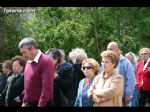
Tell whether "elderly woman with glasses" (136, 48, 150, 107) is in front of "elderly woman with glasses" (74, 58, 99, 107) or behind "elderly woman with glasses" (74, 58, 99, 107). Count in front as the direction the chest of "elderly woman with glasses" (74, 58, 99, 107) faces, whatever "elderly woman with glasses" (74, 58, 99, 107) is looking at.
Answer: behind

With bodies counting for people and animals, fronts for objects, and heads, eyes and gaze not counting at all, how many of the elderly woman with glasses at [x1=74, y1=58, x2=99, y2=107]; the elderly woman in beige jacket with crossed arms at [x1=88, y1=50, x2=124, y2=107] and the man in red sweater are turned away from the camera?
0

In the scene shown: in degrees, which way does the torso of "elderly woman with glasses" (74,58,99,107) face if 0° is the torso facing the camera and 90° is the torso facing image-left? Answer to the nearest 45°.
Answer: approximately 45°

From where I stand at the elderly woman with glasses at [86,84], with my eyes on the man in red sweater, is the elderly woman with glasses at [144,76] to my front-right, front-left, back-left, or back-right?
back-right

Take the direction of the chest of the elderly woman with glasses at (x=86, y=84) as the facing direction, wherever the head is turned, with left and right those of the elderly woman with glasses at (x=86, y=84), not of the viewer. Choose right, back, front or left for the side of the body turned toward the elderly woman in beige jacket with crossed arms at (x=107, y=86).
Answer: left

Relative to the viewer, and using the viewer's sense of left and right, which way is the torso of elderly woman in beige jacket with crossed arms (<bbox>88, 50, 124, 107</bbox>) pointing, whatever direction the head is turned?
facing the viewer and to the left of the viewer

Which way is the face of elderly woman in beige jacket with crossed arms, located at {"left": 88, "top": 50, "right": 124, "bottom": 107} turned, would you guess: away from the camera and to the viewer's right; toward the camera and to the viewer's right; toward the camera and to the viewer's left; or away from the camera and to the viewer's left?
toward the camera and to the viewer's left

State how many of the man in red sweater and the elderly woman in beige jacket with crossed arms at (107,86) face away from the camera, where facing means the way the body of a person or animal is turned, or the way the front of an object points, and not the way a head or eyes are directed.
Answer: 0

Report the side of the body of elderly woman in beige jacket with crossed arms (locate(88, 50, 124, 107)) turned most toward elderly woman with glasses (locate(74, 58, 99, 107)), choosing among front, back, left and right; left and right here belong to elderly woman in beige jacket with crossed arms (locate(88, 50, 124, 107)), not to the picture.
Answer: right
